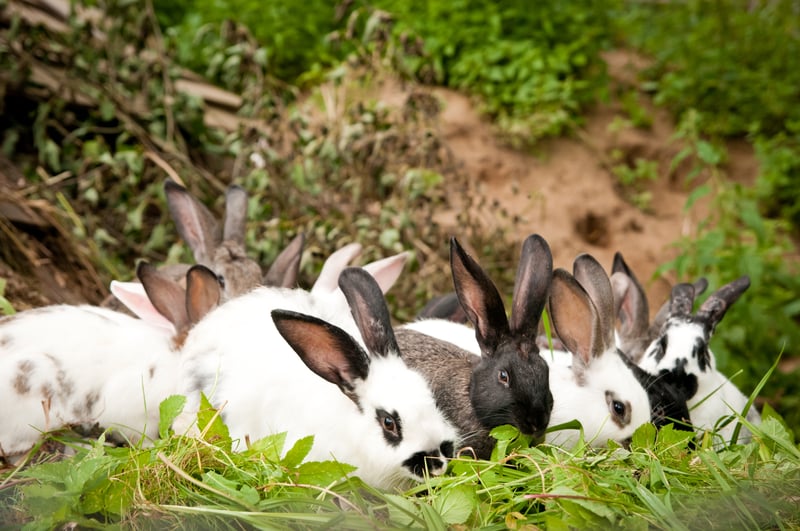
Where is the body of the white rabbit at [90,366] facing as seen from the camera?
to the viewer's right

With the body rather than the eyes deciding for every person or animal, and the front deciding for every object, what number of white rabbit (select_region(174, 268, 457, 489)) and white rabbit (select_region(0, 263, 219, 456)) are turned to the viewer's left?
0

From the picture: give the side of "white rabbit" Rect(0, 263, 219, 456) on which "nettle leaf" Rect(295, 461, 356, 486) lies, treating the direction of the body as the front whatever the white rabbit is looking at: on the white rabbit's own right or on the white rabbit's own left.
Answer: on the white rabbit's own right

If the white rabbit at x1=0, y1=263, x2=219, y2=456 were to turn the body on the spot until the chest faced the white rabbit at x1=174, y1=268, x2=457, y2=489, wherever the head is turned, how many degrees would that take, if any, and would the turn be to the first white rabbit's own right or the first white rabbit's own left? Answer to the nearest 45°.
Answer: approximately 45° to the first white rabbit's own right

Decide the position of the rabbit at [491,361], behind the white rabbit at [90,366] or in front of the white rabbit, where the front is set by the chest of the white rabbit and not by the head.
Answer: in front

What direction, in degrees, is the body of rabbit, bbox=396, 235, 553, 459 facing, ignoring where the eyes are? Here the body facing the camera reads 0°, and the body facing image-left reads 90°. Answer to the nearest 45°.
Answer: approximately 315°

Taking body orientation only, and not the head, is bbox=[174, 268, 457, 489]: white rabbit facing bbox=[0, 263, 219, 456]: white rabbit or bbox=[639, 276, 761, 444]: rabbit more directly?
the rabbit

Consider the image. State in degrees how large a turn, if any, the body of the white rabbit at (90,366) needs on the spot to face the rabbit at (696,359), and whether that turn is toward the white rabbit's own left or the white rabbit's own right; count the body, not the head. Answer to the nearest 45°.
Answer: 0° — it already faces it

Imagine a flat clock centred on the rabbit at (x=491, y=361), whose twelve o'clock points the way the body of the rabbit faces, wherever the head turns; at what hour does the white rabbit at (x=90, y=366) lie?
The white rabbit is roughly at 5 o'clock from the rabbit.

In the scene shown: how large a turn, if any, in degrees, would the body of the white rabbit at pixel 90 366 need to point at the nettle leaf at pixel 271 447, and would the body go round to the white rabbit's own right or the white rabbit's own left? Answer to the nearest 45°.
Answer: approximately 45° to the white rabbit's own right

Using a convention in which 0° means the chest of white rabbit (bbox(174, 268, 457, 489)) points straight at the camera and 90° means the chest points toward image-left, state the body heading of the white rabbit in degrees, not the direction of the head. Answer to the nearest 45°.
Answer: approximately 315°
